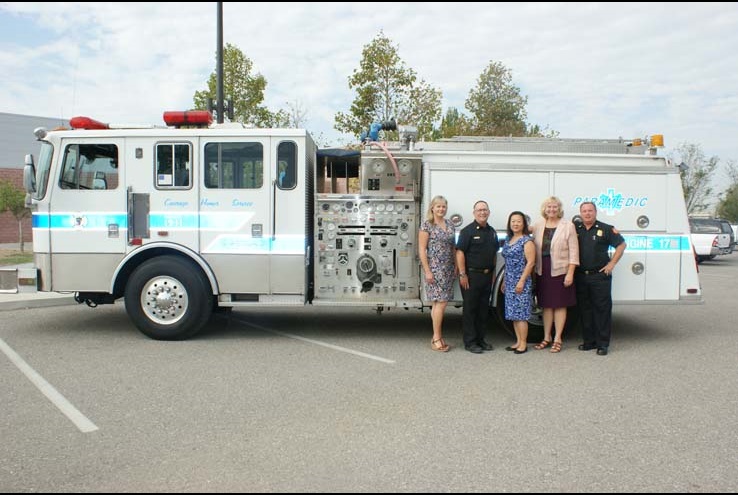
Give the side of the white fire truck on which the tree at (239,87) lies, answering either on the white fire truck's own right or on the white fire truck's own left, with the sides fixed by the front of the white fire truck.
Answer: on the white fire truck's own right

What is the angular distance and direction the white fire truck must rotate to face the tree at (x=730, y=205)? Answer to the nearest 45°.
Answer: approximately 135° to its right

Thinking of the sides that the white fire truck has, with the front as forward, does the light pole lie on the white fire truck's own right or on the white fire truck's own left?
on the white fire truck's own right

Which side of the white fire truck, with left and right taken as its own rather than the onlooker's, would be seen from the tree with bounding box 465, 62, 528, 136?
right

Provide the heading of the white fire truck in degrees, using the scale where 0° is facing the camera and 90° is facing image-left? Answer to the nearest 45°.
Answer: approximately 90°

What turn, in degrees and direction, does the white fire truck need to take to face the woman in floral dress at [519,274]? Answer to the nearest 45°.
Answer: approximately 180°

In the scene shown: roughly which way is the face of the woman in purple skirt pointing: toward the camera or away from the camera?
toward the camera

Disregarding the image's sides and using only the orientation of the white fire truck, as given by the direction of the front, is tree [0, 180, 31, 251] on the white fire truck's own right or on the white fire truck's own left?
on the white fire truck's own right

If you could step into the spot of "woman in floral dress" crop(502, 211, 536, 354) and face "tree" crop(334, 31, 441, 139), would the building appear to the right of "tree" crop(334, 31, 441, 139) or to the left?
left

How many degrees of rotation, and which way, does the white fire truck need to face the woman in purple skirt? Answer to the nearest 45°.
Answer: approximately 180°

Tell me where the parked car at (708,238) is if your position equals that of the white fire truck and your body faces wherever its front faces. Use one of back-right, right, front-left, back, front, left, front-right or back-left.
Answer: back-right
